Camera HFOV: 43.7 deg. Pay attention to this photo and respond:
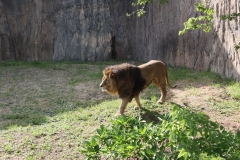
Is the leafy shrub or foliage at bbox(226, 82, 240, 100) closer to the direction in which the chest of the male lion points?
the leafy shrub

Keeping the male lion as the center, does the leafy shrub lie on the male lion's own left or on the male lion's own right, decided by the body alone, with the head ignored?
on the male lion's own left

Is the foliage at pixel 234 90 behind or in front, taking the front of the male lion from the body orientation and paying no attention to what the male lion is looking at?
behind

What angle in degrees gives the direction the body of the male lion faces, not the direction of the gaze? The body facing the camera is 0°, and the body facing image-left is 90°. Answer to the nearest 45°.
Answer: approximately 45°
